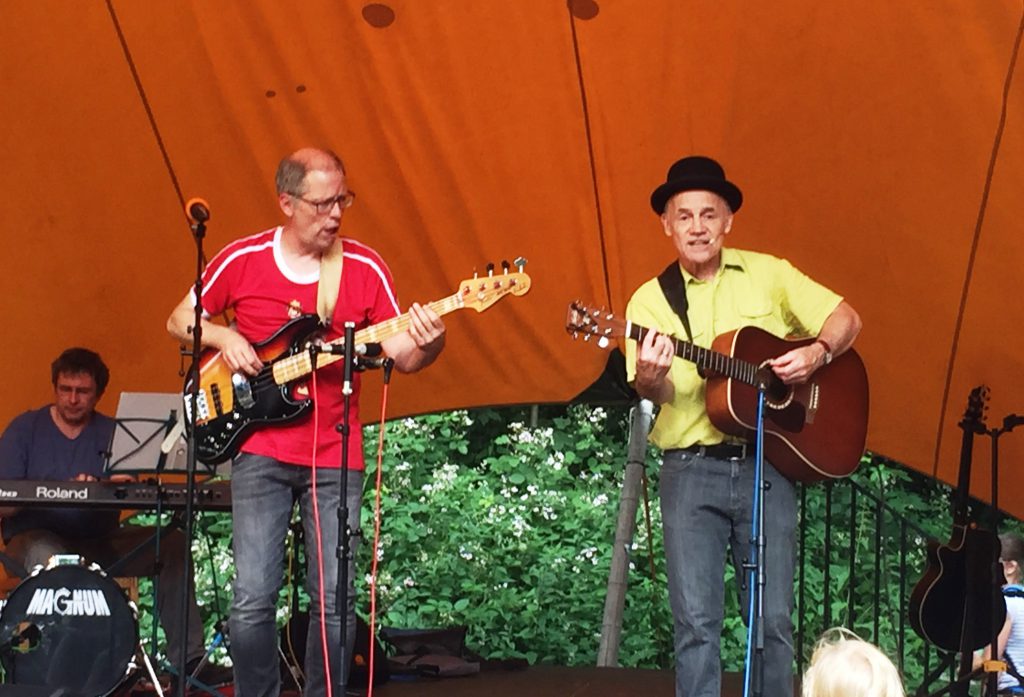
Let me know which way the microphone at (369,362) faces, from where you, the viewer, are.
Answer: facing to the left of the viewer

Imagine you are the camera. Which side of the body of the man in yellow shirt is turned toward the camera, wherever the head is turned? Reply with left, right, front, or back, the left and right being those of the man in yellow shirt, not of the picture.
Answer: front

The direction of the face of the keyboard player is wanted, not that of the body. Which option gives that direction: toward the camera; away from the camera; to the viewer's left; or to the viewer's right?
toward the camera

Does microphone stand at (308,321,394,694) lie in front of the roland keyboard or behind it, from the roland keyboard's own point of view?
behind

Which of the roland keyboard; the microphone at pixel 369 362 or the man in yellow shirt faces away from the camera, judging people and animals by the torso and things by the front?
the roland keyboard

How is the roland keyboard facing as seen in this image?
away from the camera

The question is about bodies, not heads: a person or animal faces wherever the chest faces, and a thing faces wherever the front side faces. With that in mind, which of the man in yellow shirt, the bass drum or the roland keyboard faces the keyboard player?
the roland keyboard

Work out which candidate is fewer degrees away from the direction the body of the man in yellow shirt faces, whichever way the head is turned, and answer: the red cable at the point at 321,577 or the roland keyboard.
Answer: the red cable

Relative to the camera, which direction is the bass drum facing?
toward the camera

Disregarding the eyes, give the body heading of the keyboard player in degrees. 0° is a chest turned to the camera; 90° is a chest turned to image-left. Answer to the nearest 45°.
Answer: approximately 315°

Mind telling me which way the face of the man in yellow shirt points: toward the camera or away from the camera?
toward the camera

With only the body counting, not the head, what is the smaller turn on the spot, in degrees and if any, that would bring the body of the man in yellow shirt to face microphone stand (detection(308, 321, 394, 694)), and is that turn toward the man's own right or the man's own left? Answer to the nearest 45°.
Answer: approximately 45° to the man's own right
